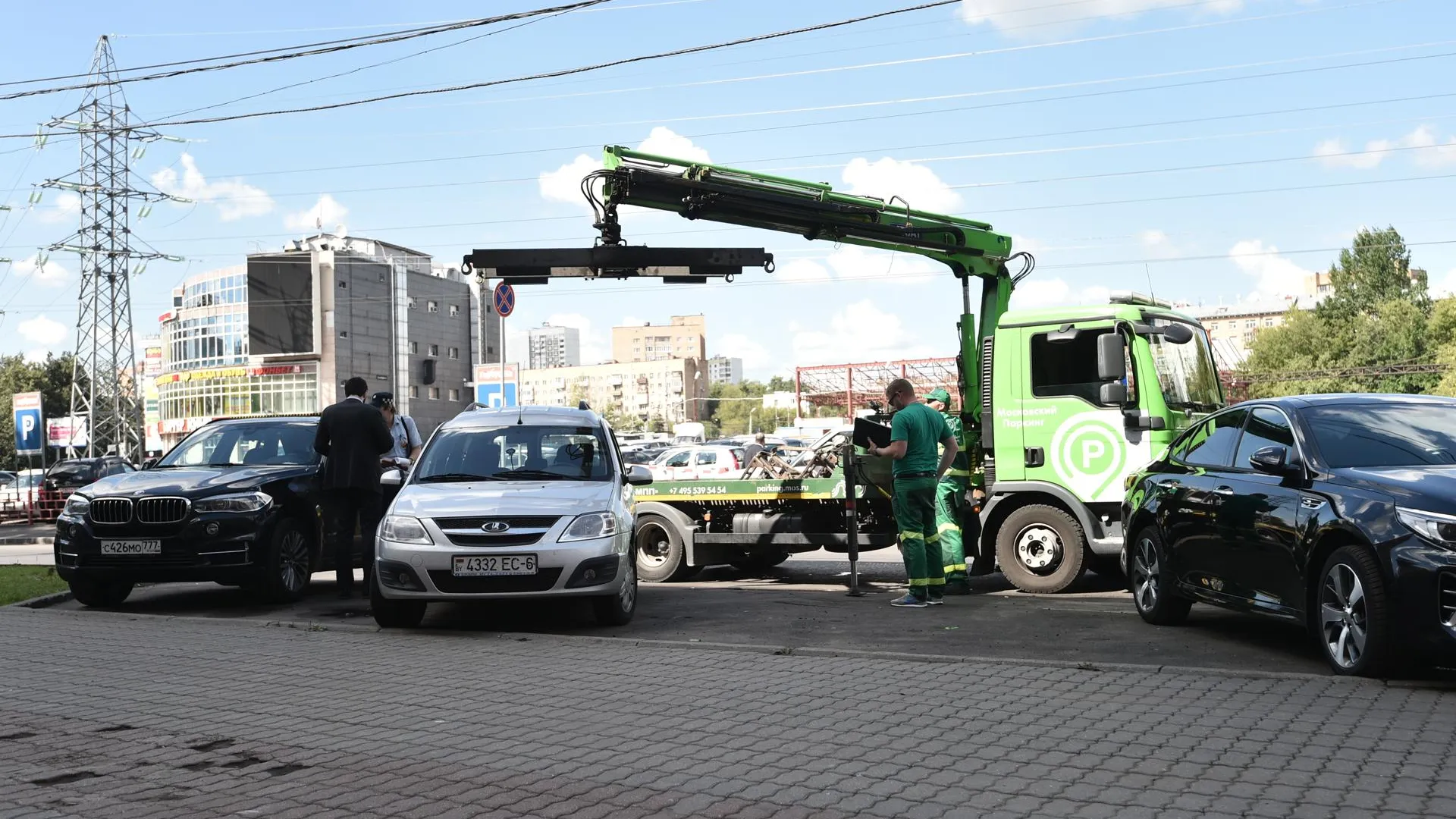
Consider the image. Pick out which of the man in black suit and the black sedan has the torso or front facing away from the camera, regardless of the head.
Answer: the man in black suit

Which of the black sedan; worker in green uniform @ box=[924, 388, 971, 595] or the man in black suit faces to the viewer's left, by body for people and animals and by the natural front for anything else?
the worker in green uniform

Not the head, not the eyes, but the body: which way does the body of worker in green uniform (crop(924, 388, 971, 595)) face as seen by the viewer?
to the viewer's left

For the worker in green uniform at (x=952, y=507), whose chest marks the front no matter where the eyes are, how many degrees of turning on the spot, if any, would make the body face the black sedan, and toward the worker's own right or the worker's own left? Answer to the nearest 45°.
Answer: approximately 135° to the worker's own left

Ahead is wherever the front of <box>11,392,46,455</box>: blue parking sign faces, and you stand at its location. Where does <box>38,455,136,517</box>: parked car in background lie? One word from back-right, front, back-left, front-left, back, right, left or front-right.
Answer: back

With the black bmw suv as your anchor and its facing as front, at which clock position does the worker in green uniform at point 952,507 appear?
The worker in green uniform is roughly at 8 o'clock from the black bmw suv.

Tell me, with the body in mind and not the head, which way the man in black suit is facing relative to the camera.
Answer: away from the camera
